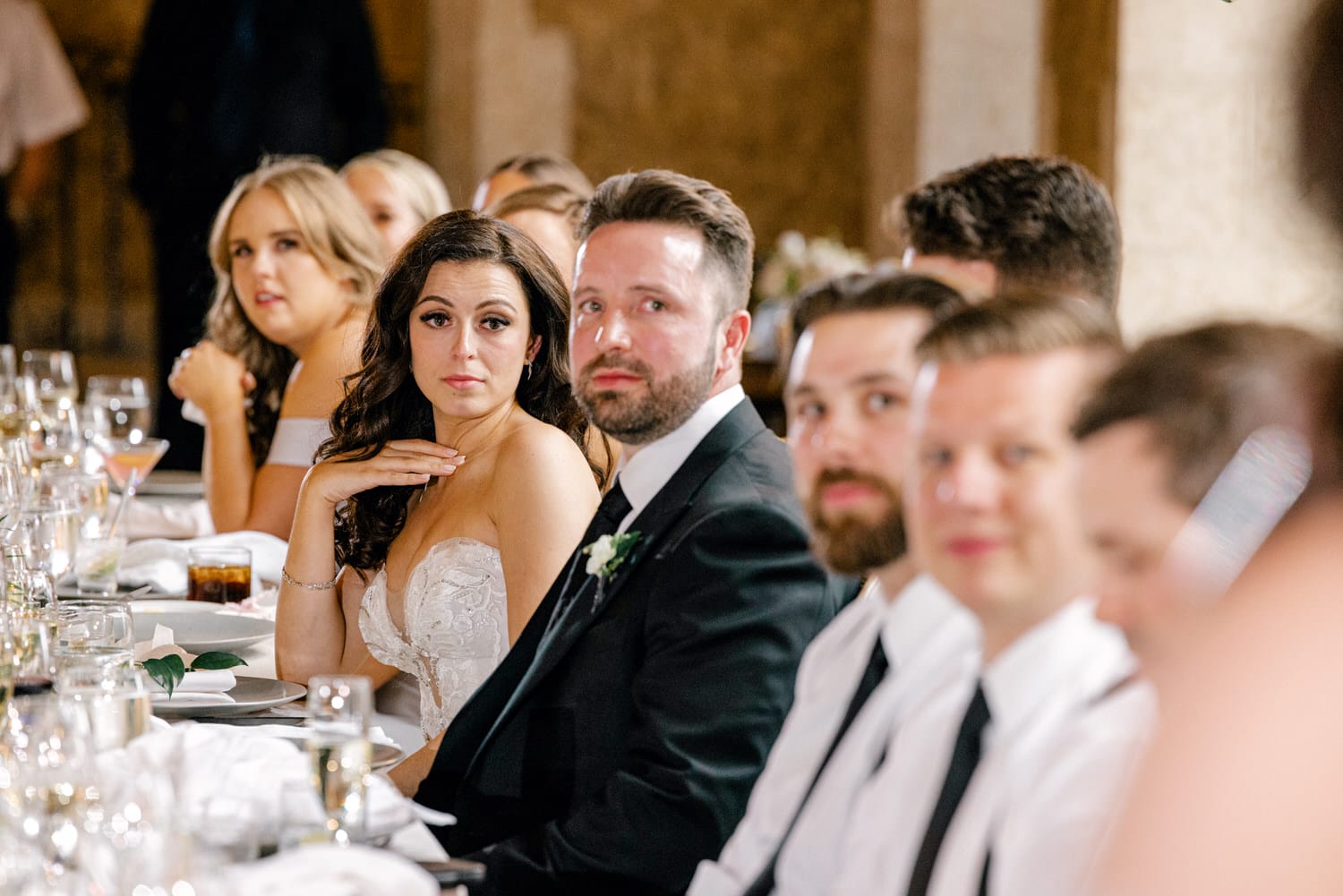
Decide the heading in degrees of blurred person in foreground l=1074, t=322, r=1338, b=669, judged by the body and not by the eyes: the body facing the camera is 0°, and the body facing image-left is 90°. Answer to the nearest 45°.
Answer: approximately 90°

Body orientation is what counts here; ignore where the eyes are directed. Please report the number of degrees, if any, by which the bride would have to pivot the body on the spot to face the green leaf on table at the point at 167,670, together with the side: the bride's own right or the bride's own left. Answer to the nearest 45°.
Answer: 0° — they already face it

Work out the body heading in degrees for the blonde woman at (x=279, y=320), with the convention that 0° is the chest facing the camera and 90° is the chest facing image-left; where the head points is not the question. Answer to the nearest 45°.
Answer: approximately 45°

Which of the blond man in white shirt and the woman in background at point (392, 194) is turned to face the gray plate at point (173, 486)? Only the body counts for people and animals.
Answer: the woman in background

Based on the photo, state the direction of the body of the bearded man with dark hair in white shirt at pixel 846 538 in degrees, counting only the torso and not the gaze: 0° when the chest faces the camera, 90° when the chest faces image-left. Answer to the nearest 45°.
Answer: approximately 45°

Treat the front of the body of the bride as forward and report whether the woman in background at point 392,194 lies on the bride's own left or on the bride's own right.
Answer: on the bride's own right

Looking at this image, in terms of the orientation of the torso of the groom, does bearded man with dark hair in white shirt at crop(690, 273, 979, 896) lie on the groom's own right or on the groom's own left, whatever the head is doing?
on the groom's own left
